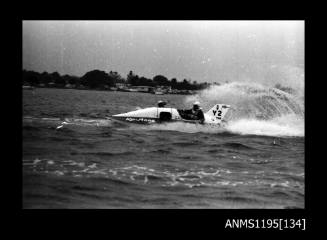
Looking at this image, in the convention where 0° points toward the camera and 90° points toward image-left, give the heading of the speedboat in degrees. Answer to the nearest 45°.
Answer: approximately 90°
